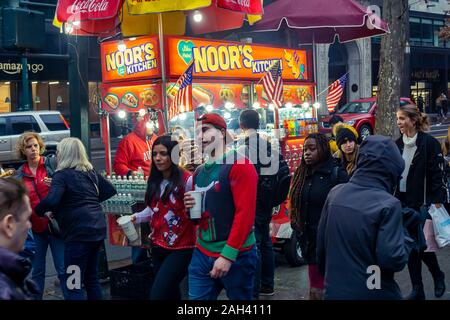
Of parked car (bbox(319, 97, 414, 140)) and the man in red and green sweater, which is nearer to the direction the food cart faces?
the man in red and green sweater

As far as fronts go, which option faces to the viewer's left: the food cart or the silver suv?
the silver suv

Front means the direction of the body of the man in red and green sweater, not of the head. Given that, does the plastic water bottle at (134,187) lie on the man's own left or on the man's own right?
on the man's own right

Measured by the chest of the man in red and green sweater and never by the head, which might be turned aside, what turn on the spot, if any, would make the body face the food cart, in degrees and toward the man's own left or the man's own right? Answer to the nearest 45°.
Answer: approximately 135° to the man's own right

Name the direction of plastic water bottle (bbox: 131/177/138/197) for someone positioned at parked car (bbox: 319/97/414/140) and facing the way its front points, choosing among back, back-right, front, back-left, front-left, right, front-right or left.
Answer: front-left

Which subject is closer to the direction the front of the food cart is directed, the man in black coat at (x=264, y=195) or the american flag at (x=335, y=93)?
the man in black coat

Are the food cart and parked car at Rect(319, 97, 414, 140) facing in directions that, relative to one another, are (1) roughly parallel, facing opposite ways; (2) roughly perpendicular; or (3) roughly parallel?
roughly perpendicular

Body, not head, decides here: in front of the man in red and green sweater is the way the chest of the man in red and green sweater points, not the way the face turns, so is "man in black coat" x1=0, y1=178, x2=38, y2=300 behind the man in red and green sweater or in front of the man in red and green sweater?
in front

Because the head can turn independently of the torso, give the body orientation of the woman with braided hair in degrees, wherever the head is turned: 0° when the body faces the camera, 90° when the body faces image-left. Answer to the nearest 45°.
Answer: approximately 45°

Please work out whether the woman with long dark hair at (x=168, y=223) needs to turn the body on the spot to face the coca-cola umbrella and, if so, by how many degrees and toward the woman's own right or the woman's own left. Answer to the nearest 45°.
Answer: approximately 135° to the woman's own right

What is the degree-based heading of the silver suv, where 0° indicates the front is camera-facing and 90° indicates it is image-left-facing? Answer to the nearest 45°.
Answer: approximately 90°

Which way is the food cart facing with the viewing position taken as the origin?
facing the viewer and to the right of the viewer

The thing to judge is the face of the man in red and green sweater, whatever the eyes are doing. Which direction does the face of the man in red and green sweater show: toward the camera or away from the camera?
toward the camera

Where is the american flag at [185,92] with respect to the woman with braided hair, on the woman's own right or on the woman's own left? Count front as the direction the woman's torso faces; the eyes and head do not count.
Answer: on the woman's own right

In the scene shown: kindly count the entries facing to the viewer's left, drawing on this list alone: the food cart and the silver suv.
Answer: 1

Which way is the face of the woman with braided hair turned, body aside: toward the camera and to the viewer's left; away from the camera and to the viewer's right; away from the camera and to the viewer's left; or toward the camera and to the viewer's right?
toward the camera and to the viewer's left
